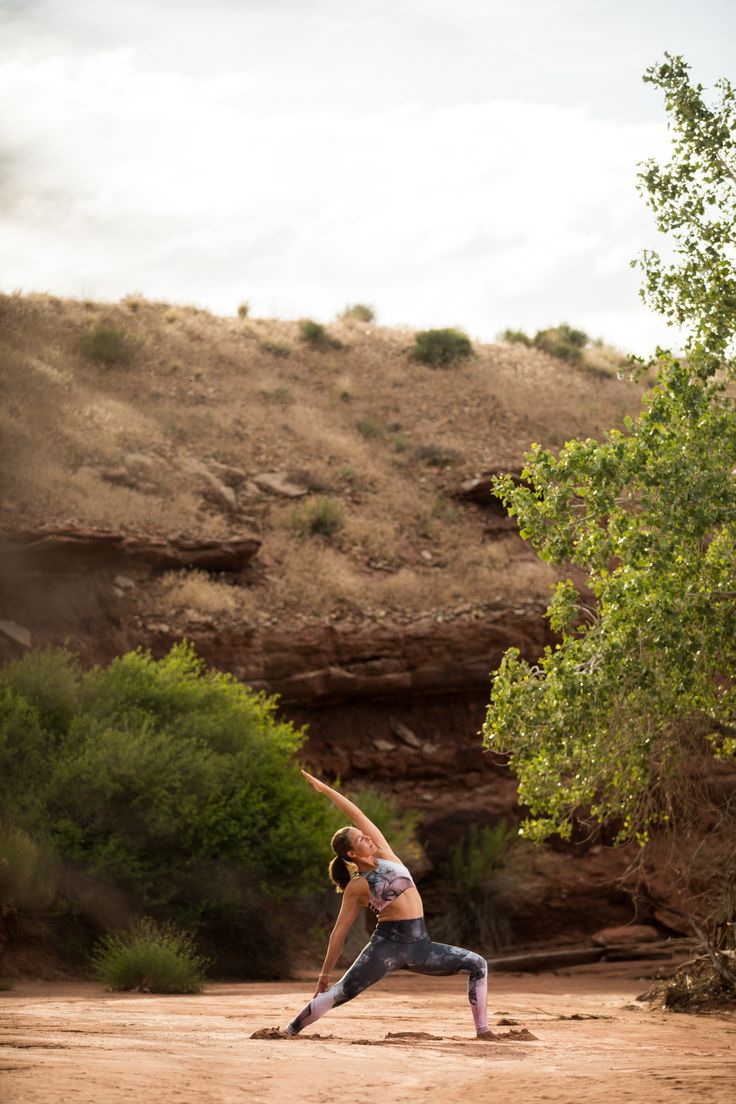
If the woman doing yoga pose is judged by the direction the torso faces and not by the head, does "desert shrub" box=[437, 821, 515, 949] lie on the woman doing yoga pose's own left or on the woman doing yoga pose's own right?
on the woman doing yoga pose's own left

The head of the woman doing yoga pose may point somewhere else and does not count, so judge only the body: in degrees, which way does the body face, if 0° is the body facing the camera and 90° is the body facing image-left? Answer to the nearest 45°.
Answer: approximately 315°

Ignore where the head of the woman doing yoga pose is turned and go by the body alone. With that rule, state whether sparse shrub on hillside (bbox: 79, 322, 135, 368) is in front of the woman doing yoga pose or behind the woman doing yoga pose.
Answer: behind

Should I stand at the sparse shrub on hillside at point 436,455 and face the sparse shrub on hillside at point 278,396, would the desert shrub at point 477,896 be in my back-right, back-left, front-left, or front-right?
back-left

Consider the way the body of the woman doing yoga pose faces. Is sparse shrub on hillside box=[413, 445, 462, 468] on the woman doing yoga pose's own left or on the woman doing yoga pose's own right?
on the woman doing yoga pose's own left

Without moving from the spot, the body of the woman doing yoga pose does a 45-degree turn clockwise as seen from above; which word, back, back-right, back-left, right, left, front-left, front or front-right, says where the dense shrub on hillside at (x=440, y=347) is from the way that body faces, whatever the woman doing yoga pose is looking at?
back

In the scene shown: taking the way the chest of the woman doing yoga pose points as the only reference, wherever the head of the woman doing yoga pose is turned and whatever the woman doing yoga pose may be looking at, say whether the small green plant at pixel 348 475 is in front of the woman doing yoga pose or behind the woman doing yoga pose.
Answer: behind

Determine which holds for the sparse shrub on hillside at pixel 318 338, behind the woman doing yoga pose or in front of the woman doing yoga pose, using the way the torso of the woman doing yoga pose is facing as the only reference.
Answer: behind

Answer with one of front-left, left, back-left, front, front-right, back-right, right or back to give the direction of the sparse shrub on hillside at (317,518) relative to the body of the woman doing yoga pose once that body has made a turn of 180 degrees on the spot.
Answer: front-right
